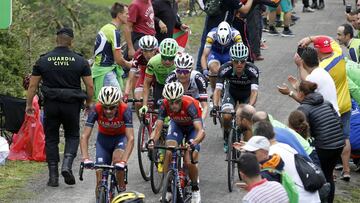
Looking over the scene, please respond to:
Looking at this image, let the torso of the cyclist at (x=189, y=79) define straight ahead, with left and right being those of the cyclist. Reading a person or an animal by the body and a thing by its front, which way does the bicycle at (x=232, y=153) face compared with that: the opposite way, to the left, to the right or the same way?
the same way

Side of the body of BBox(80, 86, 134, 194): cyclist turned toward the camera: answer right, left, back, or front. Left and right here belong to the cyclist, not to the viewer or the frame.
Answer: front

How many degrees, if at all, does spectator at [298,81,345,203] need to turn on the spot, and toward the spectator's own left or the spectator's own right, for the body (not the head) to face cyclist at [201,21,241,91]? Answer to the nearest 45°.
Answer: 0° — they already face them

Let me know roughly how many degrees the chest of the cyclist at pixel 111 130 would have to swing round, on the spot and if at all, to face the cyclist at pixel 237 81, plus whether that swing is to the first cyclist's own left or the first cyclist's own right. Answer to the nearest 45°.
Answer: approximately 135° to the first cyclist's own left

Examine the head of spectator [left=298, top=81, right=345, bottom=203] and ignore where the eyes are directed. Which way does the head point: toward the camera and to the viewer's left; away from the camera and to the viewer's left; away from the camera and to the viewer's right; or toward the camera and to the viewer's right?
away from the camera and to the viewer's left

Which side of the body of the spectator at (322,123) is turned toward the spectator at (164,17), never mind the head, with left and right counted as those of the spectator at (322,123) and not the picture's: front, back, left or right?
front

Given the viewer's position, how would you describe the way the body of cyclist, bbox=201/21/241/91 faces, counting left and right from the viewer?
facing the viewer

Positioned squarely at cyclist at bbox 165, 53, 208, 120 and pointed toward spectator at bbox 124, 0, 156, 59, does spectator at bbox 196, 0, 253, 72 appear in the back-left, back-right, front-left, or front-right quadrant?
front-right

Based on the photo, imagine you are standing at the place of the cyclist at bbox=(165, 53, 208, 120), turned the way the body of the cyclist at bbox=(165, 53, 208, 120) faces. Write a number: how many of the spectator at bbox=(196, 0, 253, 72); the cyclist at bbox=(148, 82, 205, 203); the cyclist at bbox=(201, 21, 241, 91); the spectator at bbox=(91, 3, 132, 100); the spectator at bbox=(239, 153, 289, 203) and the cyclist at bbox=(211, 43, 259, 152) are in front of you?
2

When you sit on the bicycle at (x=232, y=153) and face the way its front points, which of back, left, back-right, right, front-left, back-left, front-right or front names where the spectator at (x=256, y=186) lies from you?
front

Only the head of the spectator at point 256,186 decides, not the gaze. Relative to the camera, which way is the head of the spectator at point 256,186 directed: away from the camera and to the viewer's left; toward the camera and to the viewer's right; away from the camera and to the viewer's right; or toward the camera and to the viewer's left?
away from the camera and to the viewer's left

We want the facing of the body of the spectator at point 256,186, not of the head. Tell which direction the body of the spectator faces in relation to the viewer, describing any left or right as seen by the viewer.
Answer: facing away from the viewer and to the left of the viewer

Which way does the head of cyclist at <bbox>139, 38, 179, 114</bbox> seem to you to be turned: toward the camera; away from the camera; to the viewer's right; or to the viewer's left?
toward the camera

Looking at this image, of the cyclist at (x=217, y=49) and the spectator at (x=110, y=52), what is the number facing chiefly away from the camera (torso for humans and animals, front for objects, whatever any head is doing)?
0

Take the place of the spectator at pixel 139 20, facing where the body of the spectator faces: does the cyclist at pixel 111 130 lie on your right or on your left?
on your right
